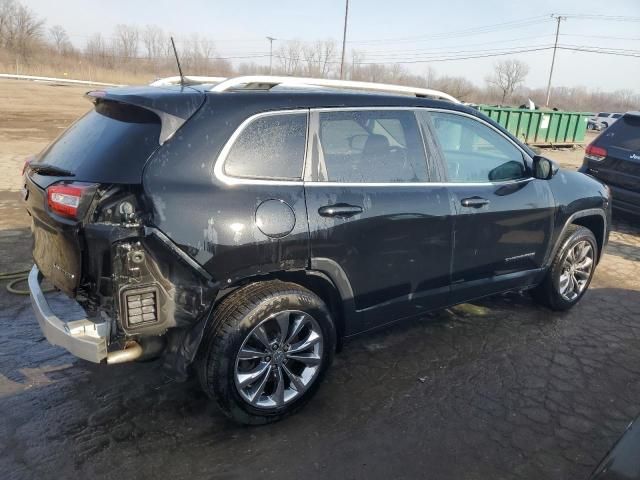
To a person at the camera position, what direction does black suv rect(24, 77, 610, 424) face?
facing away from the viewer and to the right of the viewer

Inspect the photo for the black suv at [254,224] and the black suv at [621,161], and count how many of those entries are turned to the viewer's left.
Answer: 0

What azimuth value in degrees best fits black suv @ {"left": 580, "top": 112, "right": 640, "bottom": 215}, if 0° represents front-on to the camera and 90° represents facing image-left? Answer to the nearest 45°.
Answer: approximately 180°

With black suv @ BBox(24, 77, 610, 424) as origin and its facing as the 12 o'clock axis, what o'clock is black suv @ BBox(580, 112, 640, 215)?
black suv @ BBox(580, 112, 640, 215) is roughly at 12 o'clock from black suv @ BBox(24, 77, 610, 424).

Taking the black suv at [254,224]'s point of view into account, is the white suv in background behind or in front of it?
in front

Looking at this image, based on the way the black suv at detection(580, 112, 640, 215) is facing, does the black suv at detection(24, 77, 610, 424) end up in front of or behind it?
behind

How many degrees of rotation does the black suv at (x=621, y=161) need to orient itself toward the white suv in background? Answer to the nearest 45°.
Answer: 0° — it already faces it

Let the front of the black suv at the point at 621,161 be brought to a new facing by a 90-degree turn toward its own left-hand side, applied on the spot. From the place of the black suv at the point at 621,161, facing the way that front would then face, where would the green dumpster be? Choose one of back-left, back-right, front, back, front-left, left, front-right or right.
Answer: right
